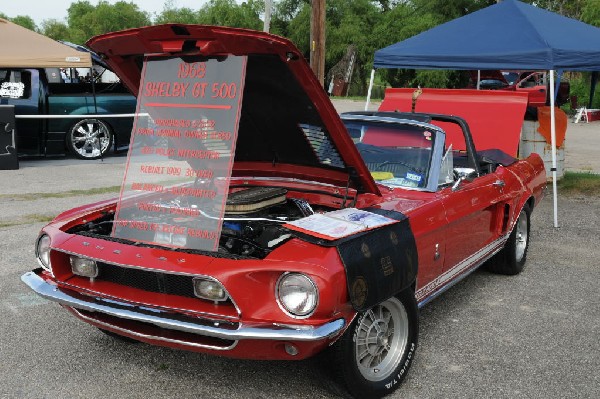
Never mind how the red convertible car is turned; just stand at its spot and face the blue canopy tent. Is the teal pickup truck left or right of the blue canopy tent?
left

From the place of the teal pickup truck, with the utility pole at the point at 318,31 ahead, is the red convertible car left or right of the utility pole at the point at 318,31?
right

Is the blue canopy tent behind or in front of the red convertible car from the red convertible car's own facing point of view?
behind

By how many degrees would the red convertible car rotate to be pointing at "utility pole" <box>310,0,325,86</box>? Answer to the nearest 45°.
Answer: approximately 135° to its right

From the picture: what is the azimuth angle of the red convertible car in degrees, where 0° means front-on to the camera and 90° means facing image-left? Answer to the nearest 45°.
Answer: approximately 45°
